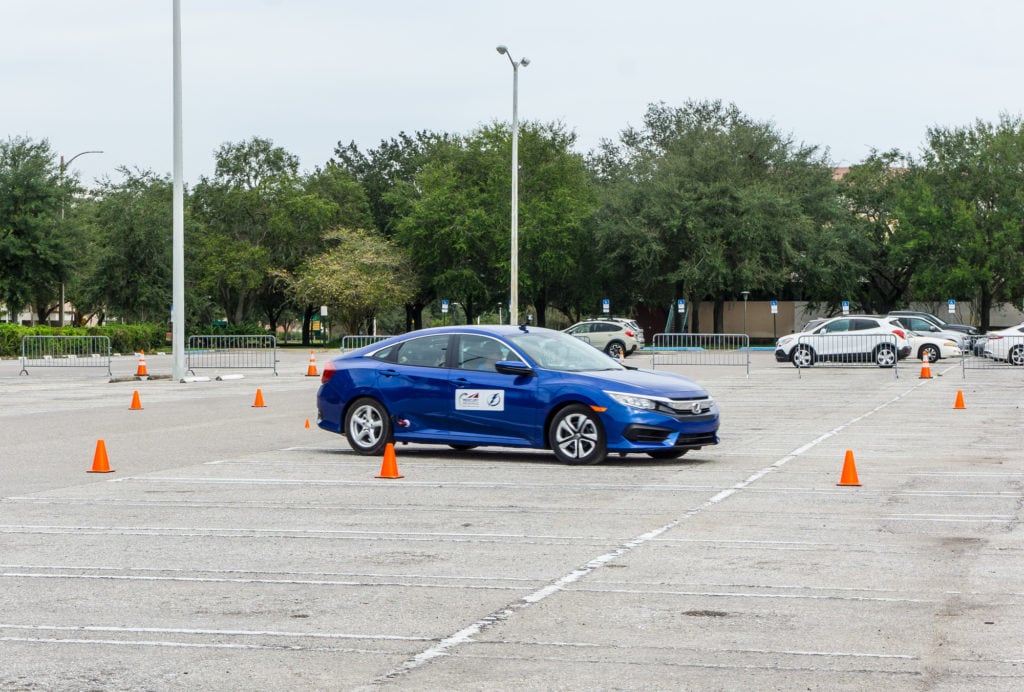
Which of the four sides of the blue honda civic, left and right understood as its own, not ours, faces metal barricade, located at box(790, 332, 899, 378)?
left

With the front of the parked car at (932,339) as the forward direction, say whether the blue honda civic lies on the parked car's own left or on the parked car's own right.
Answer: on the parked car's own right

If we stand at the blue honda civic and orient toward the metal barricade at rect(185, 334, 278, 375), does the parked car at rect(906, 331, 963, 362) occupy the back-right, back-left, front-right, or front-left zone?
front-right

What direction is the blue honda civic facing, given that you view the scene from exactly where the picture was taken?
facing the viewer and to the right of the viewer

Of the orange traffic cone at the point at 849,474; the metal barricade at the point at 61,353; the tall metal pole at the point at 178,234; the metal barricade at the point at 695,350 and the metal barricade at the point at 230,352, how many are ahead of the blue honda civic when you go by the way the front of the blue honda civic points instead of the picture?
1

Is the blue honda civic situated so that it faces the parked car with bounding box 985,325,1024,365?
no

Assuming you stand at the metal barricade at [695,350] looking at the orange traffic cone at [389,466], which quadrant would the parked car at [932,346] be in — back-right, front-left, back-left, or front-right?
back-left

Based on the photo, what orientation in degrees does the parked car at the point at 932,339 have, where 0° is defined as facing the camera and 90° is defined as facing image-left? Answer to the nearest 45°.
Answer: approximately 315°

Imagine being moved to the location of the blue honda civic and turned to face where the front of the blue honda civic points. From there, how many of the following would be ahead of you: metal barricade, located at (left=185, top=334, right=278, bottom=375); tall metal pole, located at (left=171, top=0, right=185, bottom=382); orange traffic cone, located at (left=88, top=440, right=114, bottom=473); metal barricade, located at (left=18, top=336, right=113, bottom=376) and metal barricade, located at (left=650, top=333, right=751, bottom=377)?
0

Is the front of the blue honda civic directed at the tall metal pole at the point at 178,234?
no

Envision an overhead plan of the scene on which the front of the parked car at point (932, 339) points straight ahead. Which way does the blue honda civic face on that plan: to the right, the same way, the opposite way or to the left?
the same way

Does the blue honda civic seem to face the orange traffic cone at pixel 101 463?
no
